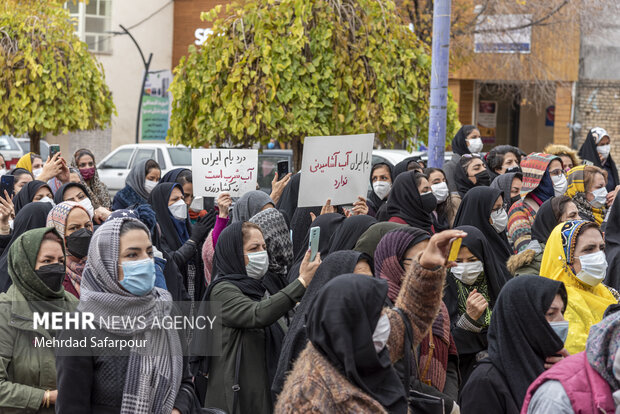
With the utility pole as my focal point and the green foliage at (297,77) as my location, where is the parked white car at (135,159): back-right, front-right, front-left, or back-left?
back-left

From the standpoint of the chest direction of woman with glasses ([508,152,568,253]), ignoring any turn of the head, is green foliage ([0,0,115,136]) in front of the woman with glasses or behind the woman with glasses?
behind
